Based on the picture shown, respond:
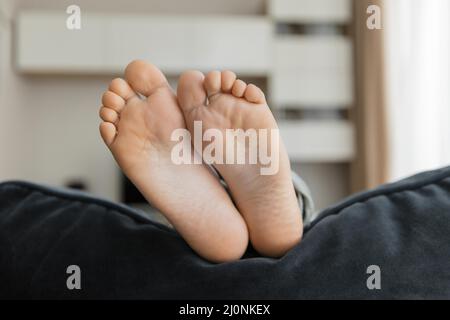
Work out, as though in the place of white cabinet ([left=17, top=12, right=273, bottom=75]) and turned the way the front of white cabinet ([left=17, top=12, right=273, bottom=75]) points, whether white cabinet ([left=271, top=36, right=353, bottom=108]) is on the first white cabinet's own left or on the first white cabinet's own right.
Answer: on the first white cabinet's own left

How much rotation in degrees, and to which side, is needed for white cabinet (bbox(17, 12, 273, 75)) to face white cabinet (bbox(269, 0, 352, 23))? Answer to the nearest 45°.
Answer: approximately 90° to its left

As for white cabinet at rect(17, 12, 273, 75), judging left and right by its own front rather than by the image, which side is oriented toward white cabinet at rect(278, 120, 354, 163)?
left

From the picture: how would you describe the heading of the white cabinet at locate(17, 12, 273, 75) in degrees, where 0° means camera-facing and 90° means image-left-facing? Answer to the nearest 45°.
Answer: approximately 0°
